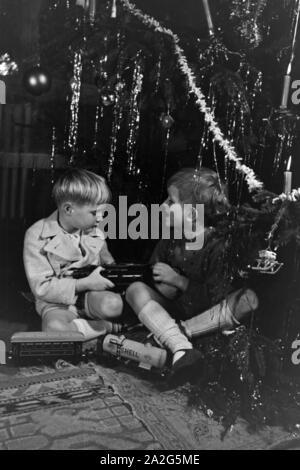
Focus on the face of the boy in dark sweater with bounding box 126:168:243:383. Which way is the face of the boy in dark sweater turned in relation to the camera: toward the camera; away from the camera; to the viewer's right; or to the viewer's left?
to the viewer's left

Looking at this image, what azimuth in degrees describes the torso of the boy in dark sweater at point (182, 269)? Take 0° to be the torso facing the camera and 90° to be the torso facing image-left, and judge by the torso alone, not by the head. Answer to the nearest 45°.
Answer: approximately 45°
